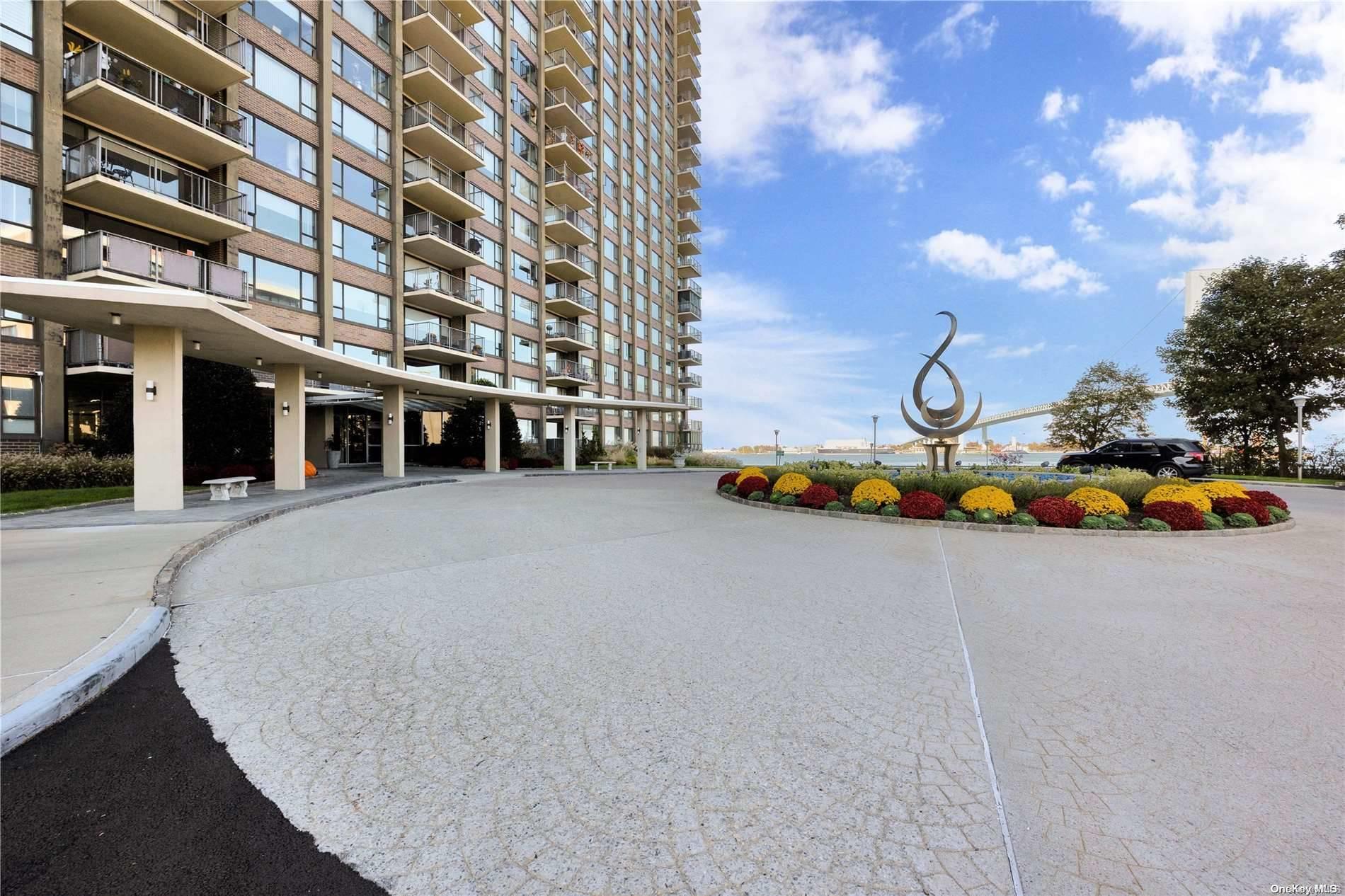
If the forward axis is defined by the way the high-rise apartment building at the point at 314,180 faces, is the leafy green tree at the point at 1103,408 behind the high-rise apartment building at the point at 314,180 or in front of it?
in front

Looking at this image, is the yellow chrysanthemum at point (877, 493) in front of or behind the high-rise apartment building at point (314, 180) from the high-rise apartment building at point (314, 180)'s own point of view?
in front

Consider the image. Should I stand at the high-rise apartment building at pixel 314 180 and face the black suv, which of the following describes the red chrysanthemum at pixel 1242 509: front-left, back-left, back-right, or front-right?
front-right

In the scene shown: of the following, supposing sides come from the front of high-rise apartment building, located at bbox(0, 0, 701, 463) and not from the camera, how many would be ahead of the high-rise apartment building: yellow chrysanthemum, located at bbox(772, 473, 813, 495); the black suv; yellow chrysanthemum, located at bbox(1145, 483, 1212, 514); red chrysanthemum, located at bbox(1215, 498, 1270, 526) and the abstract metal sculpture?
5

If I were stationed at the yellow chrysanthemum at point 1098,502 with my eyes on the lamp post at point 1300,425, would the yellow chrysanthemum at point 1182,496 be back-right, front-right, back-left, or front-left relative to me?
front-right

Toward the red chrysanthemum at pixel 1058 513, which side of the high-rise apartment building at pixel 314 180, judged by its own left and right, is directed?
front

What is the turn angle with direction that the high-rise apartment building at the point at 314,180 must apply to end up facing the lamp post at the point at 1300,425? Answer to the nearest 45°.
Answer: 0° — it already faces it

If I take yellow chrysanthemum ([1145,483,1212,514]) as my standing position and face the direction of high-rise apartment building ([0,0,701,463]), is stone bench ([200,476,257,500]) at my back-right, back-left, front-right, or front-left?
front-left
